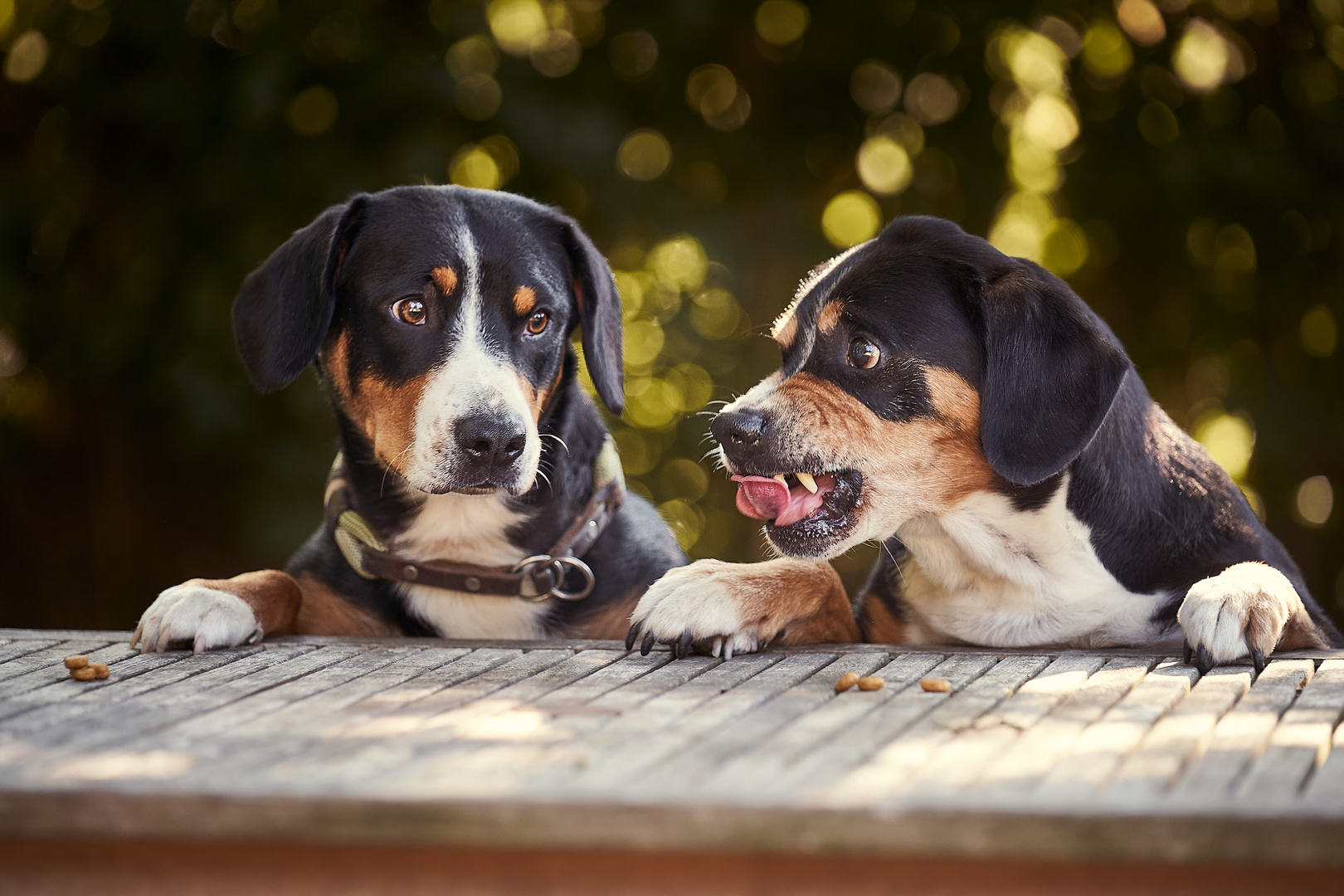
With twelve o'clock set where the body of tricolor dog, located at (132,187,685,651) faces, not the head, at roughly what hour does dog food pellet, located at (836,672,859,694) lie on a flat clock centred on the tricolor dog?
The dog food pellet is roughly at 11 o'clock from the tricolor dog.

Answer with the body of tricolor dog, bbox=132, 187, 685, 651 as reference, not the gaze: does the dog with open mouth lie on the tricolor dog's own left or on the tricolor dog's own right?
on the tricolor dog's own left

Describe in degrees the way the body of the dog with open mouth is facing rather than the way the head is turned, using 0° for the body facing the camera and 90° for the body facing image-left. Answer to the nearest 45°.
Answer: approximately 45°
